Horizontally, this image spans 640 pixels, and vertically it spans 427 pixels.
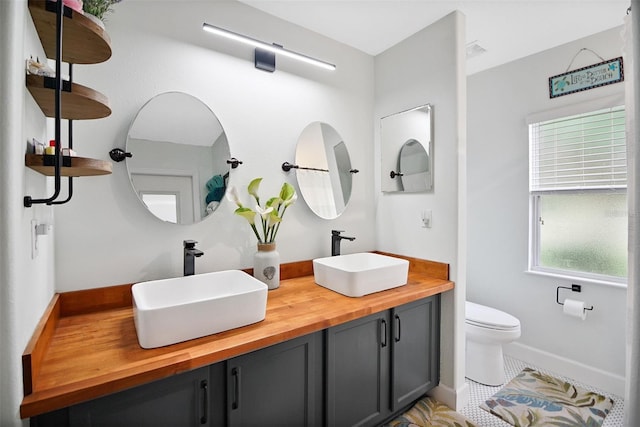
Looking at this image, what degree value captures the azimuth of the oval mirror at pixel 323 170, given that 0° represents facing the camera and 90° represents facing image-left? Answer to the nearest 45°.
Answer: approximately 315°

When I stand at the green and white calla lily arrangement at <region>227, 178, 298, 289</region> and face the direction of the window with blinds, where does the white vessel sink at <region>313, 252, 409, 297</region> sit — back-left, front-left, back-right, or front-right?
front-right

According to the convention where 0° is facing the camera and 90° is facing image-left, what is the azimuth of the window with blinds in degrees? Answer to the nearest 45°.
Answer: approximately 45°

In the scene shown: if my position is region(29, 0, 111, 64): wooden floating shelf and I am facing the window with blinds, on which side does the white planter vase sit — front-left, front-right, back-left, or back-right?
front-left

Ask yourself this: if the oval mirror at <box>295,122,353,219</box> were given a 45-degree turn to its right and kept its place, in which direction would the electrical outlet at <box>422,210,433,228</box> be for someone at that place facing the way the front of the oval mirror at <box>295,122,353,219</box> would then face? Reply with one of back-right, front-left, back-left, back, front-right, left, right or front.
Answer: left

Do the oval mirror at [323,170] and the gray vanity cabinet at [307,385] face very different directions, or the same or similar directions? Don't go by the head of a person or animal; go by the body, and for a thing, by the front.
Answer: same or similar directions

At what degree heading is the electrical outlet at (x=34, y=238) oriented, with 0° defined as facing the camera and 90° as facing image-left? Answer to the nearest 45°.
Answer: approximately 270°

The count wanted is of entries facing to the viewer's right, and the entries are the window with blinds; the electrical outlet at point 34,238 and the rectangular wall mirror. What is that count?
1

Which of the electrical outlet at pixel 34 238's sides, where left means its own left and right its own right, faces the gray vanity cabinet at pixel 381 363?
front

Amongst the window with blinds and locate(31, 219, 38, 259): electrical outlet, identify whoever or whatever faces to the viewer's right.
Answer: the electrical outlet

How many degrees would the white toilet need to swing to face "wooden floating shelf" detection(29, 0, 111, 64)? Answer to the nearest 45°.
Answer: approximately 90° to its right

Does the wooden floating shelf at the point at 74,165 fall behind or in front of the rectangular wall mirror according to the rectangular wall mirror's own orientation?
in front
